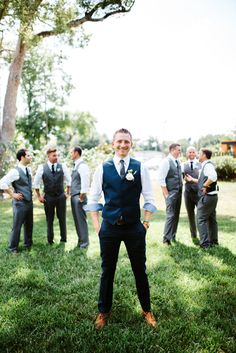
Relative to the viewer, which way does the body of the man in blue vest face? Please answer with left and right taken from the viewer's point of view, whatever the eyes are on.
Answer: facing the viewer

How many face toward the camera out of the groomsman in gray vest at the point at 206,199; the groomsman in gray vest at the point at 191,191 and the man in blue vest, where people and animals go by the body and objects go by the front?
2

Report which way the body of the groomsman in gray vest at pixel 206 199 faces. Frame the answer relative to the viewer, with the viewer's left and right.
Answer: facing to the left of the viewer

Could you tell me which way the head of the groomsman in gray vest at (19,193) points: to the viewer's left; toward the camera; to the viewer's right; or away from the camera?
to the viewer's right

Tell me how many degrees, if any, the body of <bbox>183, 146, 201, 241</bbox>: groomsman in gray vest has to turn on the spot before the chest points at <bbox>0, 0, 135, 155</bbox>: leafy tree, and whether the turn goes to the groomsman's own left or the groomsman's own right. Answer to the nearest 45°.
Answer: approximately 135° to the groomsman's own right

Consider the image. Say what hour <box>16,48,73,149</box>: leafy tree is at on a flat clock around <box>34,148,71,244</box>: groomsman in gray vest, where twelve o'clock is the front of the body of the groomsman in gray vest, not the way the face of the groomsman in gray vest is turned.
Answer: The leafy tree is roughly at 6 o'clock from the groomsman in gray vest.

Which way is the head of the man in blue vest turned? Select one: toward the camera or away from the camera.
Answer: toward the camera

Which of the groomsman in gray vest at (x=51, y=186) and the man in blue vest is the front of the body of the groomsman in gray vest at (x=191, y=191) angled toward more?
the man in blue vest

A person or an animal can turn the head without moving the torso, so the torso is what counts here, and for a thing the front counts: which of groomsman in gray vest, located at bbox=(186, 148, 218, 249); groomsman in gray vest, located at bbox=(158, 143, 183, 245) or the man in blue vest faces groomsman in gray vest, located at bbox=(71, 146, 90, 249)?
groomsman in gray vest, located at bbox=(186, 148, 218, 249)

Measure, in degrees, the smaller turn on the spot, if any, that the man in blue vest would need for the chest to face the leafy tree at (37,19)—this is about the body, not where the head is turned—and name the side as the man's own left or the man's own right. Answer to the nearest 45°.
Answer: approximately 180°
